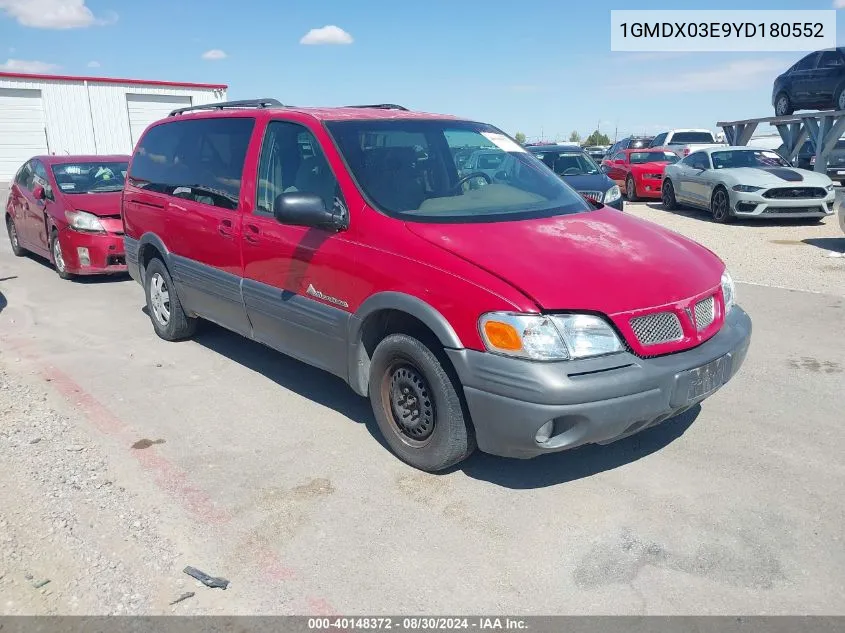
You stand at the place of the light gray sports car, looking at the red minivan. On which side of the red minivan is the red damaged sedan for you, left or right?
right

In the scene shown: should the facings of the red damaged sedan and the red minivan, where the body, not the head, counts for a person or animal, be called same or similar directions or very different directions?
same or similar directions

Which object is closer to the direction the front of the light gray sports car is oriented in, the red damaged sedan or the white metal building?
the red damaged sedan

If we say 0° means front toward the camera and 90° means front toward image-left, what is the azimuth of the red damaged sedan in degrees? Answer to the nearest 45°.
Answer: approximately 315°

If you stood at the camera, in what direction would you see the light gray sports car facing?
facing the viewer and to the right of the viewer

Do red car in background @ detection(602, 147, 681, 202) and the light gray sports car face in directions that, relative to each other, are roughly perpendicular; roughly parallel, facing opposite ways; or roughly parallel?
roughly parallel

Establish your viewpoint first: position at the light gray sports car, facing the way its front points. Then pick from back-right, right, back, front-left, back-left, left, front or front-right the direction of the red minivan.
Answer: front-right

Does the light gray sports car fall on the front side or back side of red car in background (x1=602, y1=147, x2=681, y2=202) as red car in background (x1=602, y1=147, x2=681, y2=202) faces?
on the front side

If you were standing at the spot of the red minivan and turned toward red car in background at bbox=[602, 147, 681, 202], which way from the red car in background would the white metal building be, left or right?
left

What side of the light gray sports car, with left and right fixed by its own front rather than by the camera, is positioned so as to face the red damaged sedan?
right

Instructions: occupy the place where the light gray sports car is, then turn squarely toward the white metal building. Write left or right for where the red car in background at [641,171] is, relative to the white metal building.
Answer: right

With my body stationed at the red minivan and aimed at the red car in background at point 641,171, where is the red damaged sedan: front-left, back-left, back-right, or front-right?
front-left

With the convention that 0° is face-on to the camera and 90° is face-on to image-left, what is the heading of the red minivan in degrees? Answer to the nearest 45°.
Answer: approximately 315°

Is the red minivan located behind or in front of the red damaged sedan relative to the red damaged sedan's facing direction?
in front

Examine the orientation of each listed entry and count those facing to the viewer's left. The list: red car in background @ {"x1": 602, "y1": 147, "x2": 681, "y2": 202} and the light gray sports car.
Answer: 0

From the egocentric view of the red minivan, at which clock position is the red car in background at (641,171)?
The red car in background is roughly at 8 o'clock from the red minivan.

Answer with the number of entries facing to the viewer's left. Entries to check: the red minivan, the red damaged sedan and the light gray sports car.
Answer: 0

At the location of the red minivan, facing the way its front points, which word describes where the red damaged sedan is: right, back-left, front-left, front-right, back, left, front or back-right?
back
